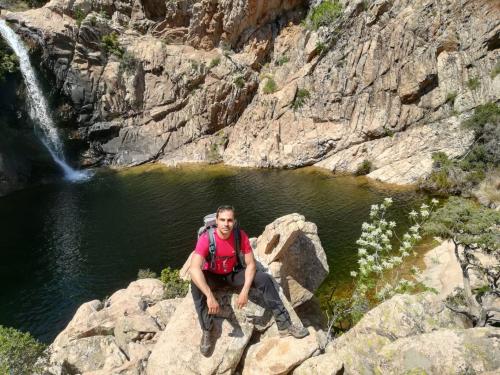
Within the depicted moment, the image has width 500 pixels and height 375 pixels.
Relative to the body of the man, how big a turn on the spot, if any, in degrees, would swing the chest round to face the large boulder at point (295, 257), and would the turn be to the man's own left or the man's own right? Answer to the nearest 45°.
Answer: approximately 135° to the man's own left

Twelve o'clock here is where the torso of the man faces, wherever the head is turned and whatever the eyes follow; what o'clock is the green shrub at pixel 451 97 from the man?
The green shrub is roughly at 7 o'clock from the man.

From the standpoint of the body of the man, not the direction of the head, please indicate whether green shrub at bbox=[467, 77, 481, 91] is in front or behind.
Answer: behind

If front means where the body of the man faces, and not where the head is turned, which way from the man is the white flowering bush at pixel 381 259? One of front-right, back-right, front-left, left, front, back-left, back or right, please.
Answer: back-left

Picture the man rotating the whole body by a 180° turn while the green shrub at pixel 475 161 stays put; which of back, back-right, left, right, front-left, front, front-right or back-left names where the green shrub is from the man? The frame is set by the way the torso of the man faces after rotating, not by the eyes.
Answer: front-right

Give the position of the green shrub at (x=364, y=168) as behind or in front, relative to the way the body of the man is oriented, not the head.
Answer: behind

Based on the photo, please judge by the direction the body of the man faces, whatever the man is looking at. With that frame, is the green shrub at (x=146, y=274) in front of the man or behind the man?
behind

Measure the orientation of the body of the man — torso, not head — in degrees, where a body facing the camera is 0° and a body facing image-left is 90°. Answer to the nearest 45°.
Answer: approximately 0°
